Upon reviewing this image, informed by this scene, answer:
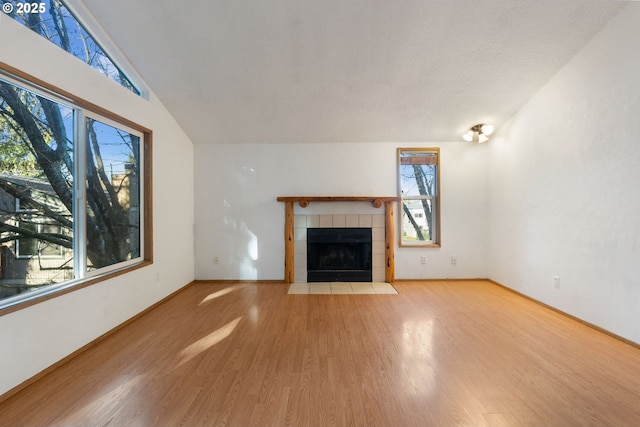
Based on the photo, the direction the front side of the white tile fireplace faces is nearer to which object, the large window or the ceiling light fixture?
the large window

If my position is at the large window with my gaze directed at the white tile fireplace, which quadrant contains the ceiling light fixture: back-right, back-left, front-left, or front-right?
front-right

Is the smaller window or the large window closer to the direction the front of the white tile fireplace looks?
the large window

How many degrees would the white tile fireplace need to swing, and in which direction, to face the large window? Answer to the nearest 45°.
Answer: approximately 45° to its right

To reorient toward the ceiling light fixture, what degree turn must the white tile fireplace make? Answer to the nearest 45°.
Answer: approximately 90° to its left

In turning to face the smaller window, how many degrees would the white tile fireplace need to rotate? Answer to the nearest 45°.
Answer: approximately 90° to its left

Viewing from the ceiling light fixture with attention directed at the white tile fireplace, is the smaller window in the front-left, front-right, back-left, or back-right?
front-right

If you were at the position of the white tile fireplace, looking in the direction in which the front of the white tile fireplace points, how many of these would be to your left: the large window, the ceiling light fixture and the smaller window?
2

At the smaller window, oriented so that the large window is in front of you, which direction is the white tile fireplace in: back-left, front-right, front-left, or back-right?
front-right

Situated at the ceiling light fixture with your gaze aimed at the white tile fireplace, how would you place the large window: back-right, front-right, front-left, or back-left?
front-left

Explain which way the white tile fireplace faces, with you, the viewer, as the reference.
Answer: facing the viewer
